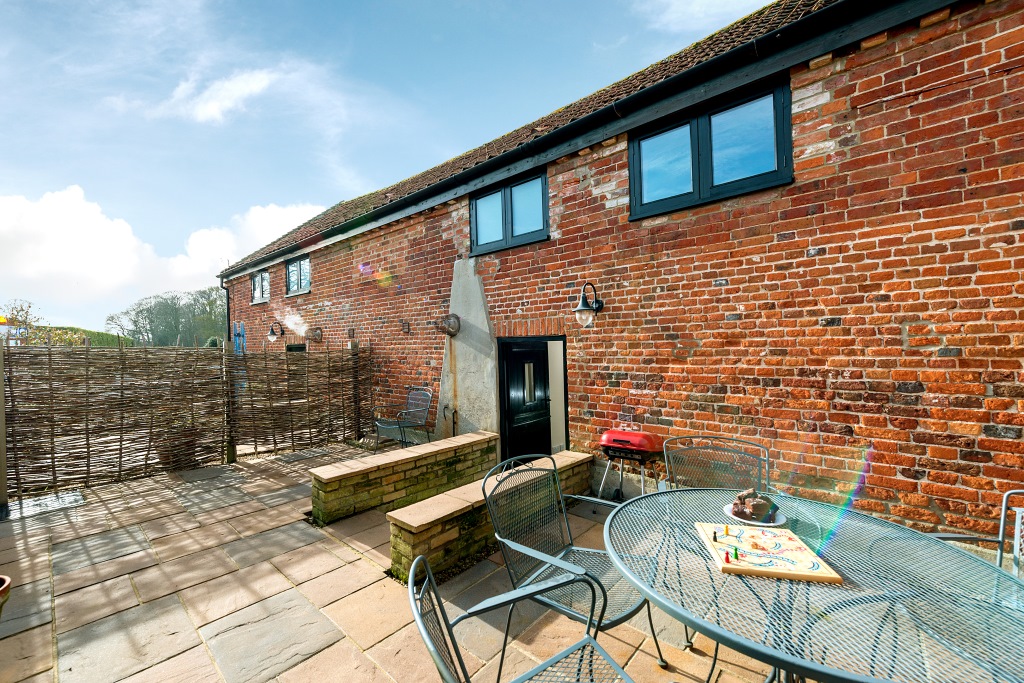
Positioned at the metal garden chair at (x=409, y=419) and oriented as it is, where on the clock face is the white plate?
The white plate is roughly at 10 o'clock from the metal garden chair.

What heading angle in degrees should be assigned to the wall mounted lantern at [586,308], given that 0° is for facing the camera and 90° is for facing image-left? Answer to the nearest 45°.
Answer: approximately 45°

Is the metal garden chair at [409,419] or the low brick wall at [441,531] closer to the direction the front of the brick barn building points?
the low brick wall

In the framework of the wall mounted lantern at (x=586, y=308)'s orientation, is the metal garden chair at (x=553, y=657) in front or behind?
in front

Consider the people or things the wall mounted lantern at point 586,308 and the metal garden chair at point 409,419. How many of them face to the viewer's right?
0

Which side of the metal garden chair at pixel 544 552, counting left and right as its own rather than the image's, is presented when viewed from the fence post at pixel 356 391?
back

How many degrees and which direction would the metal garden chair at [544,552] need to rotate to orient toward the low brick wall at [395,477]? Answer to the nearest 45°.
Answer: approximately 180°

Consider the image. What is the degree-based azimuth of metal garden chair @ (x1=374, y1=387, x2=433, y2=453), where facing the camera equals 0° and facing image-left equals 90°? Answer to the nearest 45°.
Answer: approximately 45°

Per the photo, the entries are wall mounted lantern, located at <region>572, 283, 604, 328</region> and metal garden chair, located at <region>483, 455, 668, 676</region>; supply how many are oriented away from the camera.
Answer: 0

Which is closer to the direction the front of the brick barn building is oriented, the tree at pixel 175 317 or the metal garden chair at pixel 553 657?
the metal garden chair

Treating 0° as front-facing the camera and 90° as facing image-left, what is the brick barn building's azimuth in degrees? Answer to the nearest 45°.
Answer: approximately 45°
